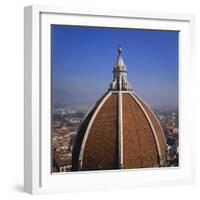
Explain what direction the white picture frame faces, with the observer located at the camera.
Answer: facing the viewer and to the right of the viewer
